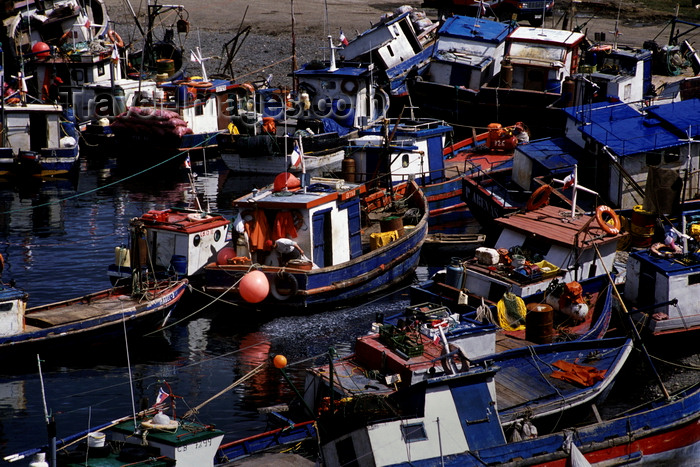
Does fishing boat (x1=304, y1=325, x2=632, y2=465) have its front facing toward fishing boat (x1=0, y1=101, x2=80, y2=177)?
no

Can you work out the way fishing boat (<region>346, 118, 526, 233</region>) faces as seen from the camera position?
facing away from the viewer and to the right of the viewer

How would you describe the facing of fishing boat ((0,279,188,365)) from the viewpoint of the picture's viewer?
facing away from the viewer and to the right of the viewer

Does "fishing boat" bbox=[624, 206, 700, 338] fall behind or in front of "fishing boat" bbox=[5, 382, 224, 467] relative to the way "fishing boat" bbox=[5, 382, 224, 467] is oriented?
in front

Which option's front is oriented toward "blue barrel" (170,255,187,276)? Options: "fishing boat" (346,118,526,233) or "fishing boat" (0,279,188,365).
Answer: "fishing boat" (0,279,188,365)

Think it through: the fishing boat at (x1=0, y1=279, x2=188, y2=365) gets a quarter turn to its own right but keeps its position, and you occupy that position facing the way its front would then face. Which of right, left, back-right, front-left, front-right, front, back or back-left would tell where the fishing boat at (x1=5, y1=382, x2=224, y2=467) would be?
front-right

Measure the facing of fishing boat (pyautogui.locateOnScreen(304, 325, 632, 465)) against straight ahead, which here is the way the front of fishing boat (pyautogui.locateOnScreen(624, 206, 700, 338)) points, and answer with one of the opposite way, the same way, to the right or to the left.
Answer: the same way

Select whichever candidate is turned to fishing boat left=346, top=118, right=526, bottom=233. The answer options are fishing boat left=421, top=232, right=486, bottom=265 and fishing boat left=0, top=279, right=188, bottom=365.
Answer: fishing boat left=0, top=279, right=188, bottom=365

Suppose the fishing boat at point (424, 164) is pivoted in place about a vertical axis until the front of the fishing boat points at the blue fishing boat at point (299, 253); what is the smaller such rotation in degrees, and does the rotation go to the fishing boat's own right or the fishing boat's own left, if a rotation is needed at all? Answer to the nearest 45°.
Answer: approximately 135° to the fishing boat's own right
